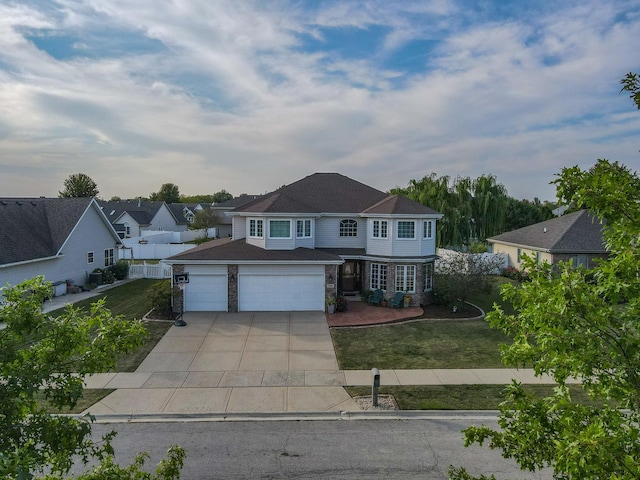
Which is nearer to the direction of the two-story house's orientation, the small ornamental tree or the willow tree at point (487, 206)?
the small ornamental tree

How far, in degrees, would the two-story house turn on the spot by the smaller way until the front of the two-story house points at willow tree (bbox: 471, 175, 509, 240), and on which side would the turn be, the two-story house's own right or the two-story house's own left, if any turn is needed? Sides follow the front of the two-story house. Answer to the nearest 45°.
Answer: approximately 135° to the two-story house's own left

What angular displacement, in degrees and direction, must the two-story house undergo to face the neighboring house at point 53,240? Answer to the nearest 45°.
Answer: approximately 90° to its right

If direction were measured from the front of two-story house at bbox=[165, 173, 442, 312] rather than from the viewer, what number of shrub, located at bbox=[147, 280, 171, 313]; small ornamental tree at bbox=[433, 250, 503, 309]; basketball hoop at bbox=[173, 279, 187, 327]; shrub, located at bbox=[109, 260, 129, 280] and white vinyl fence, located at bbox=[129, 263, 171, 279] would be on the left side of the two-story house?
1

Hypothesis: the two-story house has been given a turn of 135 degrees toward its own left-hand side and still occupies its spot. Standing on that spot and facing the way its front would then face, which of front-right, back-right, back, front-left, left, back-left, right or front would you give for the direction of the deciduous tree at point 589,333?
back-right

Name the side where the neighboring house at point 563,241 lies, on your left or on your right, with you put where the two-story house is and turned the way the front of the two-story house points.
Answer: on your left

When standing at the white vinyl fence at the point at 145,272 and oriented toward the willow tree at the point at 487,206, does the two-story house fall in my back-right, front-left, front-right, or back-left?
front-right

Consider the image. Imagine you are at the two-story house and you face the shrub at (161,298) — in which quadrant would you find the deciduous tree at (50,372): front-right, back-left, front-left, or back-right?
front-left

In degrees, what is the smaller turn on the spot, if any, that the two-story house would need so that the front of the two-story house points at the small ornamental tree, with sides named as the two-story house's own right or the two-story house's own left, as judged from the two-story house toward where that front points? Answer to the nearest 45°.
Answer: approximately 90° to the two-story house's own left

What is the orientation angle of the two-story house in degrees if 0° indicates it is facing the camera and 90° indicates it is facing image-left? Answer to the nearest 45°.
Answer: approximately 0°

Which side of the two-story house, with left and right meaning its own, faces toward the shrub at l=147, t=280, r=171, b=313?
right

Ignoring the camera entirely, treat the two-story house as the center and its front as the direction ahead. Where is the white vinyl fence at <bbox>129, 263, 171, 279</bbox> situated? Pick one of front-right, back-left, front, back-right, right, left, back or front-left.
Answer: back-right

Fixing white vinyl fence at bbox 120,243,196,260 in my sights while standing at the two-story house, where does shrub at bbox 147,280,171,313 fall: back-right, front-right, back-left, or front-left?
front-left

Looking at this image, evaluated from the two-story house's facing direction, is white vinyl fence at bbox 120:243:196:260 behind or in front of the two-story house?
behind

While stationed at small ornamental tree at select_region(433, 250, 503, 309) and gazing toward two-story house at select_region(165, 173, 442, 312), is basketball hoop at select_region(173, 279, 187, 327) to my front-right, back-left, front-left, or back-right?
front-left
